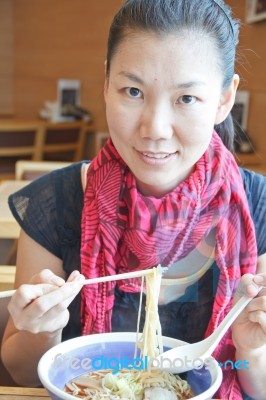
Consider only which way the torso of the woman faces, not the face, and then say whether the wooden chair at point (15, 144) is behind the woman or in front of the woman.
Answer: behind

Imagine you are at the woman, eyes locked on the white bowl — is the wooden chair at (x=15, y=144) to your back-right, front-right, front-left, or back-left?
back-right

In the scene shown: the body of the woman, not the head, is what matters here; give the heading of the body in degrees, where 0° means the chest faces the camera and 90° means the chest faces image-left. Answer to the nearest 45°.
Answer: approximately 0°

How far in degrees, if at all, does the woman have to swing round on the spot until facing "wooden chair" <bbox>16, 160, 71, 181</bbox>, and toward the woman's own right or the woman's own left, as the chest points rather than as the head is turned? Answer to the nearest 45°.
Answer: approximately 180°
